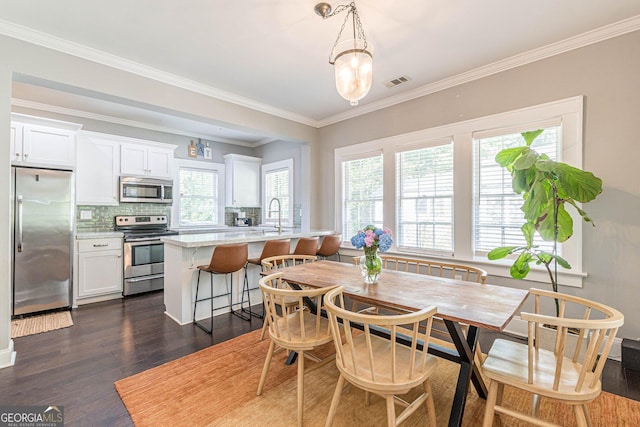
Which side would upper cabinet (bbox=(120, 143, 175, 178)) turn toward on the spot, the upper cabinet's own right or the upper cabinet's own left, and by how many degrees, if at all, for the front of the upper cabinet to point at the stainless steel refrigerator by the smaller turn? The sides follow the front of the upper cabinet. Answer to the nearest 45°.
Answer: approximately 45° to the upper cabinet's own right

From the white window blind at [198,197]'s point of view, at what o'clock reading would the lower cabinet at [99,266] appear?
The lower cabinet is roughly at 3 o'clock from the white window blind.

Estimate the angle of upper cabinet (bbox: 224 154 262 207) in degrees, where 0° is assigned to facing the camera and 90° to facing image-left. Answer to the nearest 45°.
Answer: approximately 315°

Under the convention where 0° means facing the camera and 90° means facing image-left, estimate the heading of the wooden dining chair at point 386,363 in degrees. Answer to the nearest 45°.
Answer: approximately 225°

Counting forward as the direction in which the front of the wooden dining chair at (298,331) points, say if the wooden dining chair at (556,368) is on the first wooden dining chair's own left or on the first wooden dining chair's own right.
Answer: on the first wooden dining chair's own right

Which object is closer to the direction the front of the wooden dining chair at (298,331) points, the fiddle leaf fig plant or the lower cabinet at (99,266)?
the fiddle leaf fig plant

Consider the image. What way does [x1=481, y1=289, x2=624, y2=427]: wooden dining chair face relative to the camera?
to the viewer's left

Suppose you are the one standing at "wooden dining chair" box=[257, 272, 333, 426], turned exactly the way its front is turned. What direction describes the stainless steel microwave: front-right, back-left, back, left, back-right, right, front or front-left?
left

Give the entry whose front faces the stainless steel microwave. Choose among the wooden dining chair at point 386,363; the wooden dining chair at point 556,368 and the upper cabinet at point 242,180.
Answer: the wooden dining chair at point 556,368

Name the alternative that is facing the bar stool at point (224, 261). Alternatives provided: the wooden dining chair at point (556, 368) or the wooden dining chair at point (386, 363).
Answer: the wooden dining chair at point (556, 368)

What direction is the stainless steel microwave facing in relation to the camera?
toward the camera

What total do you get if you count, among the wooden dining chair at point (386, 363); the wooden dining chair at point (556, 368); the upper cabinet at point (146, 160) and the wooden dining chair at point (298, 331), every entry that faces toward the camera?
1

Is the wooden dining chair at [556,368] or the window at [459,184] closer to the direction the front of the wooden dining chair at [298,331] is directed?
the window

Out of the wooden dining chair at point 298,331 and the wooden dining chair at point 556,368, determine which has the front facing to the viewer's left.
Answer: the wooden dining chair at point 556,368

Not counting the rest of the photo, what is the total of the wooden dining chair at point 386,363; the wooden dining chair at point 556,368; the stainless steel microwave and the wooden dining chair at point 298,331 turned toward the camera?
1

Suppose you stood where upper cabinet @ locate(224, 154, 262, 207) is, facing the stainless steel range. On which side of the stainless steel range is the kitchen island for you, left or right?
left

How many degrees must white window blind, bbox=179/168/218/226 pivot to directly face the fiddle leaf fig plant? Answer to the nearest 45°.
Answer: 0° — it already faces it
